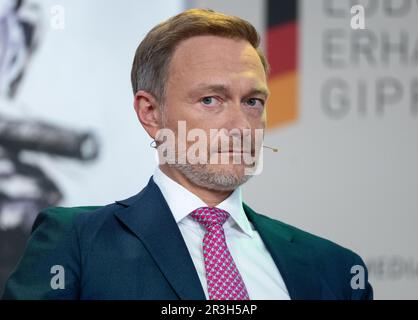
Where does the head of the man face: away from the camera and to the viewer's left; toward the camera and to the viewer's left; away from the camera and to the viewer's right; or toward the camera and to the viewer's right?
toward the camera and to the viewer's right

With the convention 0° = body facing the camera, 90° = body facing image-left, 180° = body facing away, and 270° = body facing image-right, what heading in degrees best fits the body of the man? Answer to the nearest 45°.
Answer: approximately 315°
